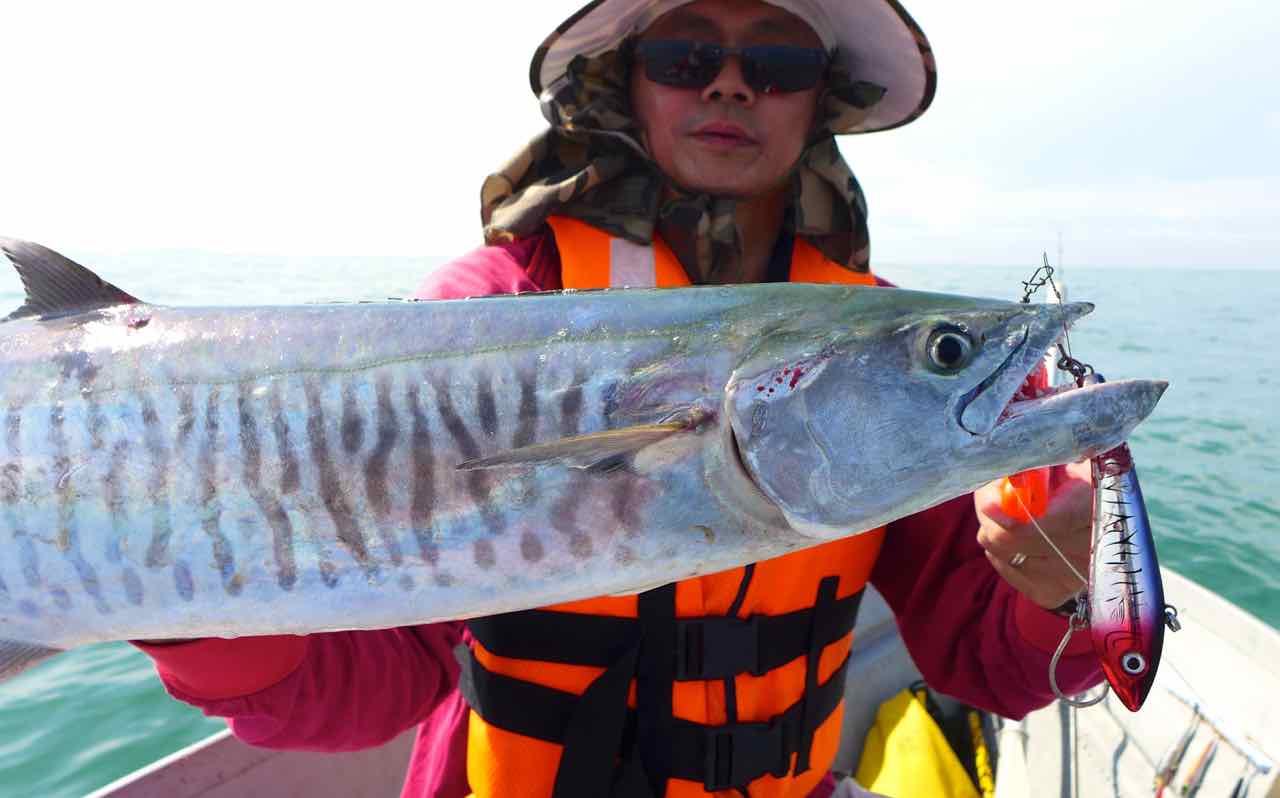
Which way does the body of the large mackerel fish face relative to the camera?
to the viewer's right

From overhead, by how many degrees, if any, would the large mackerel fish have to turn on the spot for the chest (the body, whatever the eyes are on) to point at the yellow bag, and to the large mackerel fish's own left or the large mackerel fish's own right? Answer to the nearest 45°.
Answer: approximately 45° to the large mackerel fish's own left
